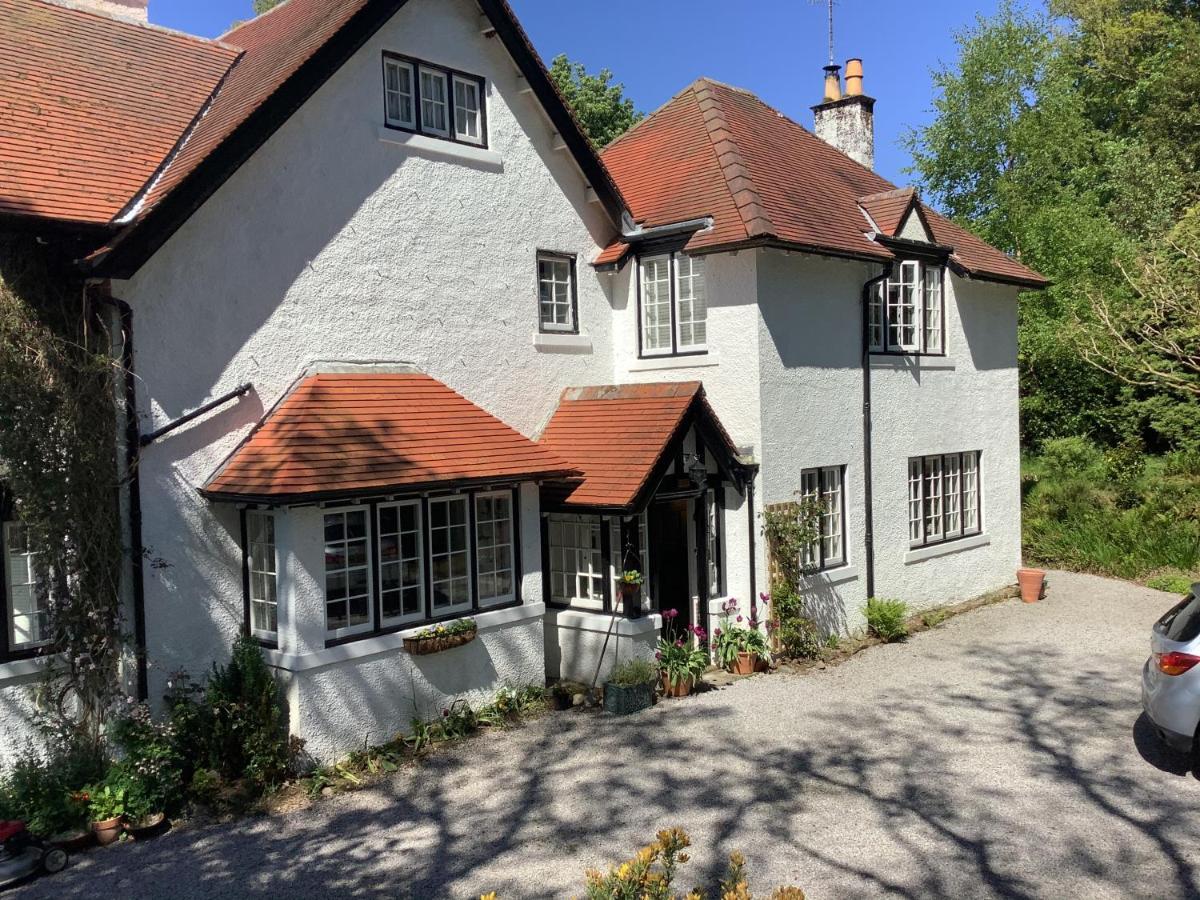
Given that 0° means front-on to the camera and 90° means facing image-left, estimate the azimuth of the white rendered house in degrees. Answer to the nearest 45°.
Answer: approximately 315°

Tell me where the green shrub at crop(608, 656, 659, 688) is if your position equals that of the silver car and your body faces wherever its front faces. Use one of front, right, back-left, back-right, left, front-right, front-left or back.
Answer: back-left

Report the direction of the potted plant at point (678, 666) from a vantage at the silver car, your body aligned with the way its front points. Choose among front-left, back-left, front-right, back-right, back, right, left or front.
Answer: back-left

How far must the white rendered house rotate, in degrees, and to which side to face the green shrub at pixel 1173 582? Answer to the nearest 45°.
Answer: approximately 45° to its left

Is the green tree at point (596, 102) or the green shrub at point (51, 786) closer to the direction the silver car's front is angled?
the green tree

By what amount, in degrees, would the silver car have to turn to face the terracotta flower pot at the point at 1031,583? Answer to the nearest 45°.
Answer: approximately 45° to its left

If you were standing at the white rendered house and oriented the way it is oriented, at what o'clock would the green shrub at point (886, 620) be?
The green shrub is roughly at 10 o'clock from the white rendered house.

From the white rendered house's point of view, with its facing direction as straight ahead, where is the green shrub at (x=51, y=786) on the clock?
The green shrub is roughly at 3 o'clock from the white rendered house.

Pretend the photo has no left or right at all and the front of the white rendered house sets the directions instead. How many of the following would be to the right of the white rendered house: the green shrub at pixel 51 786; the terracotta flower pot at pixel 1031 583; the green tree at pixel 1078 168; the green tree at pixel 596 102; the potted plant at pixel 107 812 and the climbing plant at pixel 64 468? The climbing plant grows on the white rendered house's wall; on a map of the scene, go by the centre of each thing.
3

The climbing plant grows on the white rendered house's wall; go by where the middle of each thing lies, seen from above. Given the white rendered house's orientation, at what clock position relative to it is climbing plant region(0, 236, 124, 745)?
The climbing plant is roughly at 3 o'clock from the white rendered house.

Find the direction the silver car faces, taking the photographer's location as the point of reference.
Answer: facing away from the viewer and to the right of the viewer
